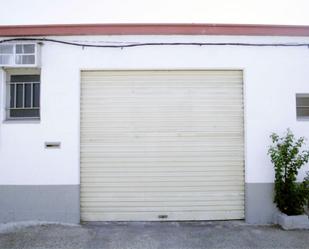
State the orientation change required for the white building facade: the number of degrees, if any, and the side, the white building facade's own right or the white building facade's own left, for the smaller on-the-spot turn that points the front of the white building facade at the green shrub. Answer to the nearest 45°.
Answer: approximately 90° to the white building facade's own left

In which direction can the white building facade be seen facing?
toward the camera
